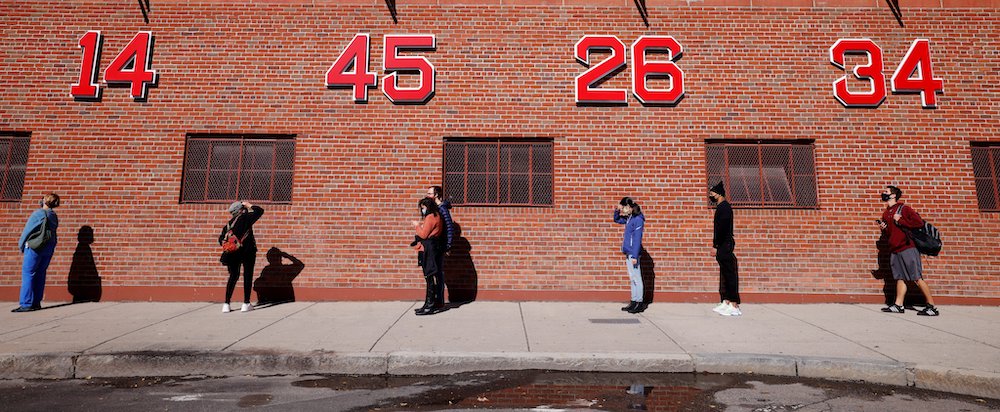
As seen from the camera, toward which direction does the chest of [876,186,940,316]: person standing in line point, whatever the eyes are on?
to the viewer's left

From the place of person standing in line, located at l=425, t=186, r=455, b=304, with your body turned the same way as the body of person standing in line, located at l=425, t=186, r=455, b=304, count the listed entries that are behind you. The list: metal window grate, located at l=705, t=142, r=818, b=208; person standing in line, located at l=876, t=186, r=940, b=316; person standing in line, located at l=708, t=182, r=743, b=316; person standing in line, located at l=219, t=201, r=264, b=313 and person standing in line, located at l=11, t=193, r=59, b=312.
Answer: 3

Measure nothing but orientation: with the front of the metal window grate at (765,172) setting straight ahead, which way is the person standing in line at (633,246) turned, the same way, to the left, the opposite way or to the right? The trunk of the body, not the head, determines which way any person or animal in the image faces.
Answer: to the right

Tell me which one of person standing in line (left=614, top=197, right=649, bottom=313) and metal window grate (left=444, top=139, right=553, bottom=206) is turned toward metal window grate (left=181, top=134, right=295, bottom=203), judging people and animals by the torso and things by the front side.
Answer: the person standing in line

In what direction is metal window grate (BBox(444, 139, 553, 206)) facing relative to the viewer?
toward the camera

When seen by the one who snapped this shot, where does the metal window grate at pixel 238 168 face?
facing the viewer

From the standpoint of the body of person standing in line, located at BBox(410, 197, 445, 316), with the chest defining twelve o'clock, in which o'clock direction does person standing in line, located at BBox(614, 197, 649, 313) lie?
person standing in line, located at BBox(614, 197, 649, 313) is roughly at 6 o'clock from person standing in line, located at BBox(410, 197, 445, 316).

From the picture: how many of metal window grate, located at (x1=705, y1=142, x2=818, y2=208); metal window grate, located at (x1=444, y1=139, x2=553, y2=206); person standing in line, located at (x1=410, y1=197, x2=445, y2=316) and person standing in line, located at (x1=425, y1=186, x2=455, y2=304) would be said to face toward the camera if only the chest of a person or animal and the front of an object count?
2

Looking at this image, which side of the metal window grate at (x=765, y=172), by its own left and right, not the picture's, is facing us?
front

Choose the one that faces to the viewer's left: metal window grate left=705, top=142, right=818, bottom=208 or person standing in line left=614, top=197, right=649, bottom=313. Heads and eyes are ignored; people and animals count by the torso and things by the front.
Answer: the person standing in line

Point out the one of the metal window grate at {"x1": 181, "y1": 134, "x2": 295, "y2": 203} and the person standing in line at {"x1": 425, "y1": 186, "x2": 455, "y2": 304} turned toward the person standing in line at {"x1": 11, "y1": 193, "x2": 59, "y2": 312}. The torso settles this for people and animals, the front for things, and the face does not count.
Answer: the person standing in line at {"x1": 425, "y1": 186, "x2": 455, "y2": 304}

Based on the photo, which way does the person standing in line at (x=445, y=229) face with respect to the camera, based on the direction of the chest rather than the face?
to the viewer's left

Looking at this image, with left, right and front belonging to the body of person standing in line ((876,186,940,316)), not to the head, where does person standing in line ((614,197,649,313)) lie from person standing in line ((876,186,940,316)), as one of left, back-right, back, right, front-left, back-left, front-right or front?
front-left

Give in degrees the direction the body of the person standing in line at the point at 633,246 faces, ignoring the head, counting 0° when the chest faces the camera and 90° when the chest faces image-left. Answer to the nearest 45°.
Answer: approximately 90°

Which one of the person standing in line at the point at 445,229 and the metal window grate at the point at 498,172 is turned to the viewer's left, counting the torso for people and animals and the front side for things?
the person standing in line

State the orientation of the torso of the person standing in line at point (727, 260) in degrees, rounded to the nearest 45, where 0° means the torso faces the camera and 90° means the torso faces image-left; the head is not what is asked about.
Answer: approximately 90°

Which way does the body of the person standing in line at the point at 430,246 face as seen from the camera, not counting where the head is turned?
to the viewer's left

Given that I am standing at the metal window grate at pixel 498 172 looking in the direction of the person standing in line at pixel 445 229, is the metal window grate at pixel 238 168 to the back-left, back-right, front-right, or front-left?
front-right
